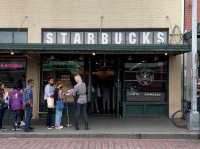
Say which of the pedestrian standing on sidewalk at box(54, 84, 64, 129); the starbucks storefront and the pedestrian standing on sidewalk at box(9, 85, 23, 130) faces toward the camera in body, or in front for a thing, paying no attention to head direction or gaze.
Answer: the starbucks storefront

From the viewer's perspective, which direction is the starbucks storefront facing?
toward the camera

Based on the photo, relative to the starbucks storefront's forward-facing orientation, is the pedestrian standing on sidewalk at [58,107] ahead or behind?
ahead

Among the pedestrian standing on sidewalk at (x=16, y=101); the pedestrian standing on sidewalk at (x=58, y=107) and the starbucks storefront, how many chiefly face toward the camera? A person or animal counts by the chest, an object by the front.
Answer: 1

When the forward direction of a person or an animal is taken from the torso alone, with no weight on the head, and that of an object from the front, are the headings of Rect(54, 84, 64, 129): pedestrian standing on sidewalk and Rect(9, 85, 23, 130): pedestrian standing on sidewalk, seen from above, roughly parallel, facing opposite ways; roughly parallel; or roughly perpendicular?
roughly perpendicular

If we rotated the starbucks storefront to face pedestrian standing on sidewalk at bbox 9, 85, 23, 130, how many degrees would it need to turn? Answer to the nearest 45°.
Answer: approximately 45° to its right

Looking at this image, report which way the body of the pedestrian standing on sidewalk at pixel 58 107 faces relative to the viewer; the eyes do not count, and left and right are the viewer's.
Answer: facing to the right of the viewer
